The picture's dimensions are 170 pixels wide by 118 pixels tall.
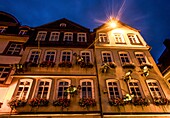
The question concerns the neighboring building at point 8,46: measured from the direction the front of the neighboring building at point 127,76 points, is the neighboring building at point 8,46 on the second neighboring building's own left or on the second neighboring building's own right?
on the second neighboring building's own right

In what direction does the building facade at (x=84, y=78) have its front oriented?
toward the camera

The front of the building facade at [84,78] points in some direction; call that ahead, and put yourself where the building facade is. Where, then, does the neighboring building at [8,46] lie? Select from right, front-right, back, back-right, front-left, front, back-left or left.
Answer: right
